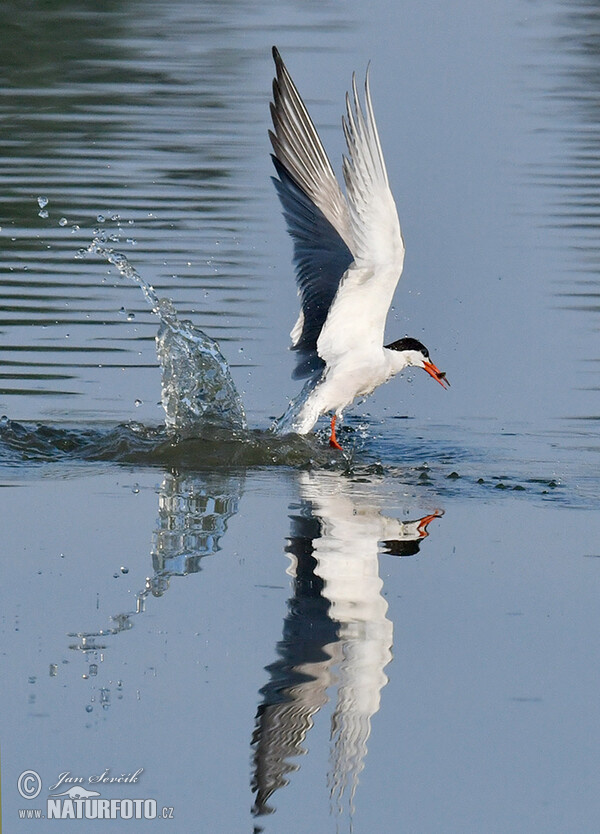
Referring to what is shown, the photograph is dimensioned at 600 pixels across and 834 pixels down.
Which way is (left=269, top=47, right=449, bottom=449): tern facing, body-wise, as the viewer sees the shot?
to the viewer's right

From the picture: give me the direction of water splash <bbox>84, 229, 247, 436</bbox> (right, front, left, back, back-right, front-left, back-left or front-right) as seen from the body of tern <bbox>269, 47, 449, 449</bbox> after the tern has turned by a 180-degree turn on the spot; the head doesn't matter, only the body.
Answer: front
